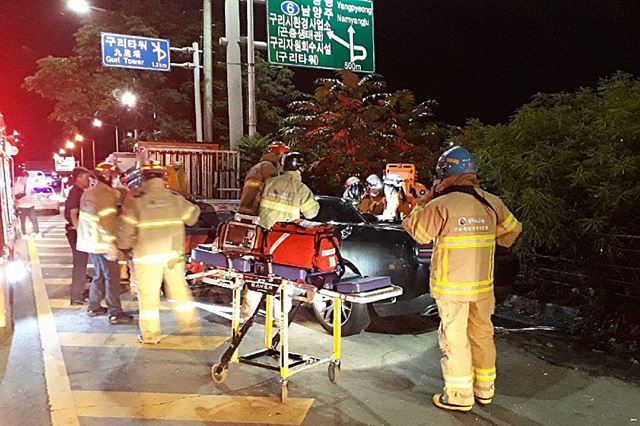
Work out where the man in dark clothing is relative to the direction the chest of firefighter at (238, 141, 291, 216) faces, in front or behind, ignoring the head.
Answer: behind

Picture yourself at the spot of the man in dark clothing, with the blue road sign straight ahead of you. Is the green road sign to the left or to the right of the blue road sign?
right

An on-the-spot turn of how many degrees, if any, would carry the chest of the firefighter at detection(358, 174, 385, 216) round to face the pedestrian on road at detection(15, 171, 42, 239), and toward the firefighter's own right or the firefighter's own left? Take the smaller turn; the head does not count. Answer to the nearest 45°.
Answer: approximately 90° to the firefighter's own right

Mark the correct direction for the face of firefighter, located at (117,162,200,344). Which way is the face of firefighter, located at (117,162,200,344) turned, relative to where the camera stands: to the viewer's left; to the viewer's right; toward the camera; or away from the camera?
away from the camera

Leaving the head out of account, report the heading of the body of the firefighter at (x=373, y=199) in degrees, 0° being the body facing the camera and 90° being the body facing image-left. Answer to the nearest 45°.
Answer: approximately 45°

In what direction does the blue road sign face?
toward the camera

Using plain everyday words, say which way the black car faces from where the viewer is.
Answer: facing away from the viewer and to the left of the viewer

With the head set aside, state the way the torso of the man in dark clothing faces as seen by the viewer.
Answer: to the viewer's right

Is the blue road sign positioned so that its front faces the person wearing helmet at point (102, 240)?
yes

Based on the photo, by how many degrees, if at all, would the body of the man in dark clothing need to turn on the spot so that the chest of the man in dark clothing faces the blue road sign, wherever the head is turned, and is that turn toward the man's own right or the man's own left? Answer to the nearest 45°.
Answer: approximately 90° to the man's own left

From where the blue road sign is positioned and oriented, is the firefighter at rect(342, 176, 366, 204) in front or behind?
in front

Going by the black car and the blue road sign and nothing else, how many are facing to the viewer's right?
0
